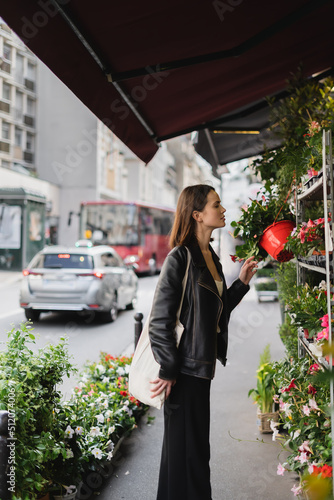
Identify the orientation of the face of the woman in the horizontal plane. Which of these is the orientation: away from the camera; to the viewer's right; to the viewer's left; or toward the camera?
to the viewer's right

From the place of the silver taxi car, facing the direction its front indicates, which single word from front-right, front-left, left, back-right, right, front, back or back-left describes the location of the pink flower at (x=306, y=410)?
back-right

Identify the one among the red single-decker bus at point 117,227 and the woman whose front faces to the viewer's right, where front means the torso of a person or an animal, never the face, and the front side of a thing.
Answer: the woman

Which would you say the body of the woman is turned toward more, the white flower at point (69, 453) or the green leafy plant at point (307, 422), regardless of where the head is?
the green leafy plant

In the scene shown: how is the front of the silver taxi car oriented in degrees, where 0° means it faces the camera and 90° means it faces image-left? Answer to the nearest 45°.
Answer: approximately 225°

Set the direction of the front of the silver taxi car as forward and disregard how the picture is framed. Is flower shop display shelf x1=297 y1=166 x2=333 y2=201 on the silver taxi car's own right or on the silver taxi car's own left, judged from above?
on the silver taxi car's own right

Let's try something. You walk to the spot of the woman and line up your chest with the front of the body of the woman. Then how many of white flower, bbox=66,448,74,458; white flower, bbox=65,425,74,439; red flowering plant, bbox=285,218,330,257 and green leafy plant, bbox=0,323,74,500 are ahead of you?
1

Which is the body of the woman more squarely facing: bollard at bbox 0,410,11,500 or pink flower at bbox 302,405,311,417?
the pink flower

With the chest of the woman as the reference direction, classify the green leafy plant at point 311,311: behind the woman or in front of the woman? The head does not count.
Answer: in front

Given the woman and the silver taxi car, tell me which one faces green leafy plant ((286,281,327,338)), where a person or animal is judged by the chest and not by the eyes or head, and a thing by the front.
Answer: the woman

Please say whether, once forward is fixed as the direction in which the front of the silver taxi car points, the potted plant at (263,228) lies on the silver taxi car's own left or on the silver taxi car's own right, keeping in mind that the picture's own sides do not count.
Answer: on the silver taxi car's own right

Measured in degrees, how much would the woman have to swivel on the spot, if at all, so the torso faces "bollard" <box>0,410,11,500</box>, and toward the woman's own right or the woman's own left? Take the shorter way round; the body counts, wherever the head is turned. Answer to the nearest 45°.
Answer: approximately 135° to the woman's own right

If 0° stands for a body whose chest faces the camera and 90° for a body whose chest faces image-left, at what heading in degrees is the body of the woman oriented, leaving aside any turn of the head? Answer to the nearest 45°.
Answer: approximately 270°

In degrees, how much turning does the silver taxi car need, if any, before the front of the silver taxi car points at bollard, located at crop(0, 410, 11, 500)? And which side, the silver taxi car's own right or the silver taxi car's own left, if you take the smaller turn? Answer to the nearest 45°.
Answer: approximately 135° to the silver taxi car's own right

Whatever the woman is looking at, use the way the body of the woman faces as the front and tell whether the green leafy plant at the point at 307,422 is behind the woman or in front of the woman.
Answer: in front

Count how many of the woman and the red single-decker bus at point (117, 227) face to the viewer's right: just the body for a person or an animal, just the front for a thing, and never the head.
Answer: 1
